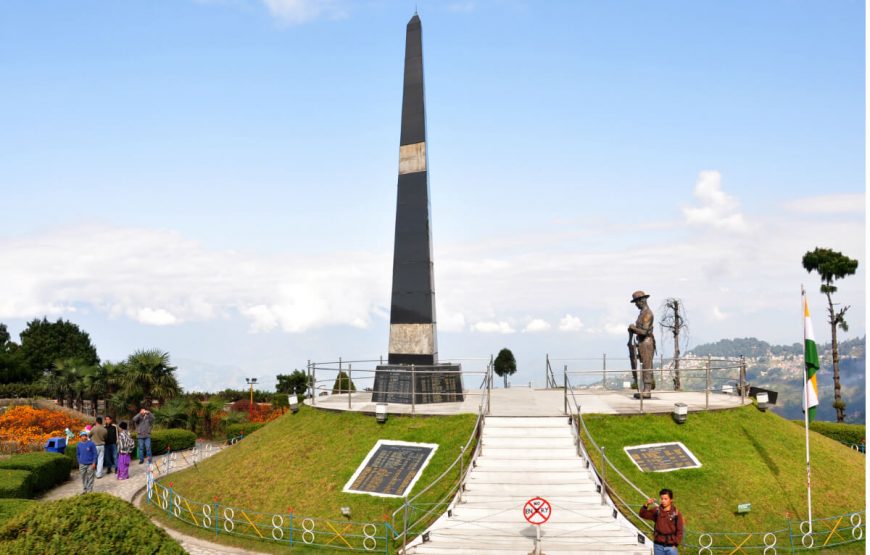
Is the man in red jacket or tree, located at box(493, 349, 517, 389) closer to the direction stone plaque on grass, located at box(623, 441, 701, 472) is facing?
the man in red jacket

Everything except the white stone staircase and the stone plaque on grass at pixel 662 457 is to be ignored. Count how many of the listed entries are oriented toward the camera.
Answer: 2

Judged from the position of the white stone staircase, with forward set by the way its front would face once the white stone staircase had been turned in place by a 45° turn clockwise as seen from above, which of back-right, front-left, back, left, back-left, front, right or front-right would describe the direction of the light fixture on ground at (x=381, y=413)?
right

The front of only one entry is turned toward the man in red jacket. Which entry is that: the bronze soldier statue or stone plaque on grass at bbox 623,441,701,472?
the stone plaque on grass

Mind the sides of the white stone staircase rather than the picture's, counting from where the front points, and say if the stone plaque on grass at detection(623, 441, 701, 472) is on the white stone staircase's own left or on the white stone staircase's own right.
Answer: on the white stone staircase's own left

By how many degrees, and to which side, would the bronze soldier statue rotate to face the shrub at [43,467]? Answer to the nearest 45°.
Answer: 0° — it already faces it

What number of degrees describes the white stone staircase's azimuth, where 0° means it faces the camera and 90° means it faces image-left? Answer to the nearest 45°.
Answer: approximately 0°
